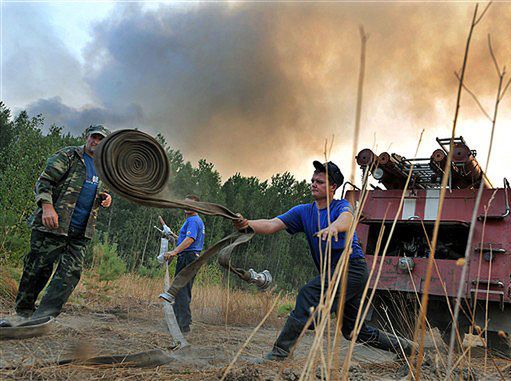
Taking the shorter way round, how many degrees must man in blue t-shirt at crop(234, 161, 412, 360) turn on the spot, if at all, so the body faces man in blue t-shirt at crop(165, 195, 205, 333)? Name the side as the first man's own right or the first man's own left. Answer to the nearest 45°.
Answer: approximately 90° to the first man's own right

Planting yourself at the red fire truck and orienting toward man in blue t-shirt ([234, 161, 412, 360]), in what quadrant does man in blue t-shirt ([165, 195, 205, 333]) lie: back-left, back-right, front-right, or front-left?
front-right

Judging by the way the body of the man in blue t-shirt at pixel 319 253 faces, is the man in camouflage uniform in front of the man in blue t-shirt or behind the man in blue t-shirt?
in front

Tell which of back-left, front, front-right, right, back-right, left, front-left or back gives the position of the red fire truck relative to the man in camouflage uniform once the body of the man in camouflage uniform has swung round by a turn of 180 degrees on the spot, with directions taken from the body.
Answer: back-right

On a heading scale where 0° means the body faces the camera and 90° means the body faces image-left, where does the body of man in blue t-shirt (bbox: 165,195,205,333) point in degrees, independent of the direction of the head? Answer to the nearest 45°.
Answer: approximately 90°

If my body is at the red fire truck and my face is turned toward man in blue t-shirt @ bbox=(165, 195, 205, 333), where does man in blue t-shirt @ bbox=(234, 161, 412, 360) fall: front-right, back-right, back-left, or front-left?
front-left

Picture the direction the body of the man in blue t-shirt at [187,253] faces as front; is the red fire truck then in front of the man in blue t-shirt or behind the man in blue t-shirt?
behind

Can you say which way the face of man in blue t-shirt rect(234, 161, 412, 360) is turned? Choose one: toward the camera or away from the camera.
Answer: toward the camera

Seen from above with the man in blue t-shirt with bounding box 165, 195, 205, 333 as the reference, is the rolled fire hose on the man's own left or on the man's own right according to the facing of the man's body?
on the man's own left

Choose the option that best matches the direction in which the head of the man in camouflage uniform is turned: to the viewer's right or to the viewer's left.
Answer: to the viewer's right

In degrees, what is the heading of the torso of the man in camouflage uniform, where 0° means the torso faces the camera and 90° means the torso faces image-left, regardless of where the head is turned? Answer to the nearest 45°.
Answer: approximately 315°

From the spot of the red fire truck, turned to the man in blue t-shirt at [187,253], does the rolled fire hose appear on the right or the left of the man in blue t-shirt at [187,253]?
left
